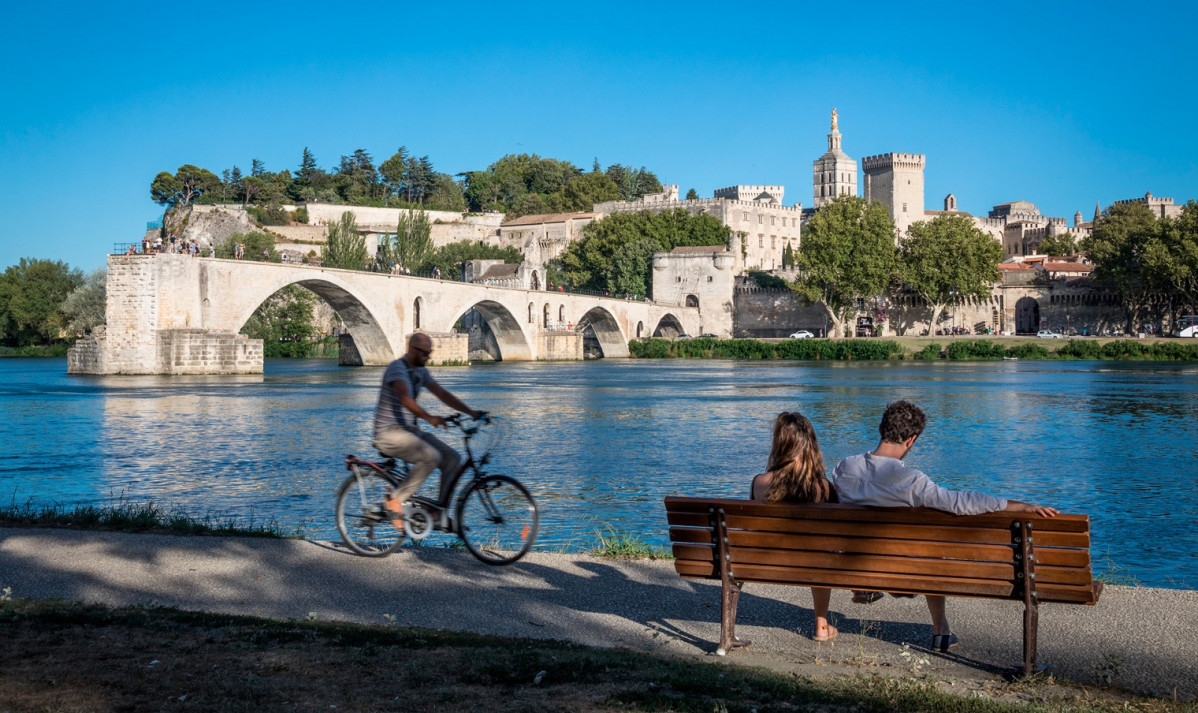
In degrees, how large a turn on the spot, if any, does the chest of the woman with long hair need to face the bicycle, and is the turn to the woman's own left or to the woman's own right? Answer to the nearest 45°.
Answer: approximately 45° to the woman's own left

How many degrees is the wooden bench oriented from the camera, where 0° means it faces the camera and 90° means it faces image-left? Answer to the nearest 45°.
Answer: approximately 180°

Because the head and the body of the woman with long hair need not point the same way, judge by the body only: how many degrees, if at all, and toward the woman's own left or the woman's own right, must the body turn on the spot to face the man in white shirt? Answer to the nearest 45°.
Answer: approximately 90° to the woman's own right

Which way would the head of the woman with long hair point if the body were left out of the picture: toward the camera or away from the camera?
away from the camera

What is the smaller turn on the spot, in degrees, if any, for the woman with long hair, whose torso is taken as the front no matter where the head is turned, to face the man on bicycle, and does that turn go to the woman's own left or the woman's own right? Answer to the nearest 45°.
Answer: approximately 45° to the woman's own left

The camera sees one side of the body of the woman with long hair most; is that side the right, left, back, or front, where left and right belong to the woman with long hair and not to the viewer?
back
